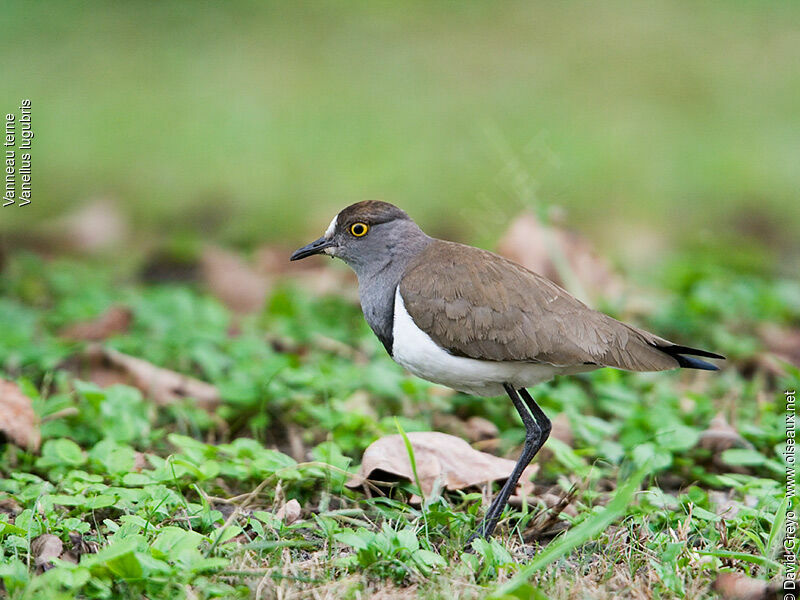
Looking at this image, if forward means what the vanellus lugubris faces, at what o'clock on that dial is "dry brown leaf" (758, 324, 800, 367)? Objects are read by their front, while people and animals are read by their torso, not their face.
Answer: The dry brown leaf is roughly at 4 o'clock from the vanellus lugubris.

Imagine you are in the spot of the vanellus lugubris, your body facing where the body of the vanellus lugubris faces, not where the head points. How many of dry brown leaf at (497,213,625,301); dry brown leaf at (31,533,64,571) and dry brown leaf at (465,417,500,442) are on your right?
2

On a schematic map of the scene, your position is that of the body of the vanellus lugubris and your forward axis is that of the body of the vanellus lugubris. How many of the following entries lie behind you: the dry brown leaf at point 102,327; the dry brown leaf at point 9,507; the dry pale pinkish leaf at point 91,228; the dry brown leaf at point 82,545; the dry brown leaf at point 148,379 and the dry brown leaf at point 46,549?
0

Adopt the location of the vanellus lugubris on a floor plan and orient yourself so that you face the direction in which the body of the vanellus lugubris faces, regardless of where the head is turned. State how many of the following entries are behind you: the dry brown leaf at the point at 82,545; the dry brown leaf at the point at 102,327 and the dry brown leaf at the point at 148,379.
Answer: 0

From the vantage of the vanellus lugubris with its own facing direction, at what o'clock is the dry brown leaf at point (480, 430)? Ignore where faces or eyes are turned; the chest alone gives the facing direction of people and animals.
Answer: The dry brown leaf is roughly at 3 o'clock from the vanellus lugubris.

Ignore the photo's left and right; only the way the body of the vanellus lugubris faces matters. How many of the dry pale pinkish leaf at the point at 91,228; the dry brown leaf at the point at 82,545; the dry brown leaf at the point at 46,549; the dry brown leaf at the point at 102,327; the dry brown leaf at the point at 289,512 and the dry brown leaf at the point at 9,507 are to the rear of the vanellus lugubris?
0

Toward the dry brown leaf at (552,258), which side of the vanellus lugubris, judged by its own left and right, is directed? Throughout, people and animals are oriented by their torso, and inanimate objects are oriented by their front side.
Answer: right

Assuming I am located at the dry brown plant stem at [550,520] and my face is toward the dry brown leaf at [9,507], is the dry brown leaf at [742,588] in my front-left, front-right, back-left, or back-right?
back-left

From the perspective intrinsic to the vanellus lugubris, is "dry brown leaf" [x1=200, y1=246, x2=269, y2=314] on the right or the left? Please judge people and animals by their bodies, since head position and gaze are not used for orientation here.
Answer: on its right

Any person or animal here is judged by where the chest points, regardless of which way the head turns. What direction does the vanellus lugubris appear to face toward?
to the viewer's left

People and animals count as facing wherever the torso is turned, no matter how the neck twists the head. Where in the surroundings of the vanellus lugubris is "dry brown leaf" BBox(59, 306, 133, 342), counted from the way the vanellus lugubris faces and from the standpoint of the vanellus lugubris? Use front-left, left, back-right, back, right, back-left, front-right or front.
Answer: front-right

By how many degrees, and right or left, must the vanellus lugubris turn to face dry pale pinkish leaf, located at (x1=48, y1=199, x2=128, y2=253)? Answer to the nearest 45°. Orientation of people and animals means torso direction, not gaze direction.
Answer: approximately 45° to its right

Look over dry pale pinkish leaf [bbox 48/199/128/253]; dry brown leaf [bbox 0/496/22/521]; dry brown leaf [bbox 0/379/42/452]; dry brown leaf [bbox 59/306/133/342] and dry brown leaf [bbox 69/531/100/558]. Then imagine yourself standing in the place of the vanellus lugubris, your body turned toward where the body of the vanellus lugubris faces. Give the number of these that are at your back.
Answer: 0

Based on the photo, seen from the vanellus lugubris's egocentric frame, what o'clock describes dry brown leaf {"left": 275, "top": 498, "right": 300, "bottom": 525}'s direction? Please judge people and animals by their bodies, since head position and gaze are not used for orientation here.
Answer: The dry brown leaf is roughly at 11 o'clock from the vanellus lugubris.

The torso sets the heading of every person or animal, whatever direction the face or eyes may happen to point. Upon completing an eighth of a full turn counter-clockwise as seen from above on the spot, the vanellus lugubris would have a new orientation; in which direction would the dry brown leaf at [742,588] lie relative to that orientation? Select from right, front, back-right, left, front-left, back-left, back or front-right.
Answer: left

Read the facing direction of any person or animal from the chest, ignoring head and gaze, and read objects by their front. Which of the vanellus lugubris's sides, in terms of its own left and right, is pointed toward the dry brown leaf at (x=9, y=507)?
front
